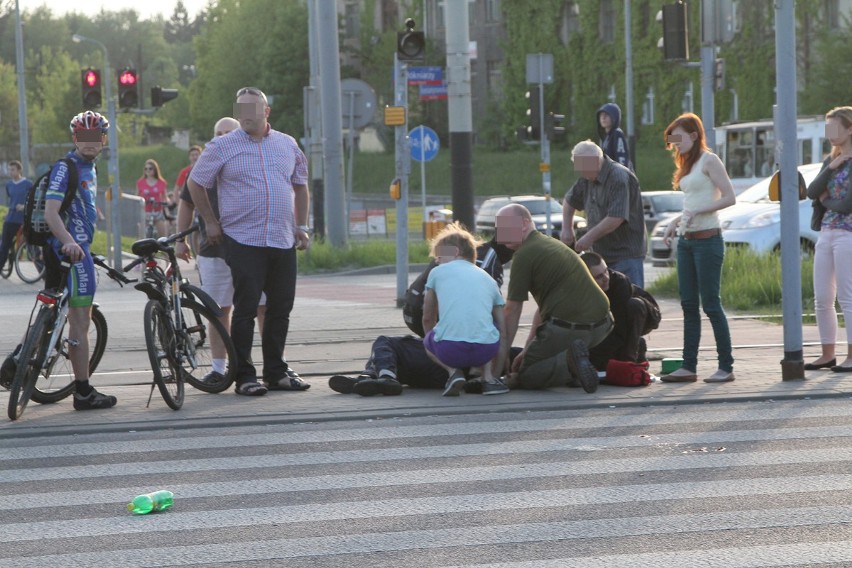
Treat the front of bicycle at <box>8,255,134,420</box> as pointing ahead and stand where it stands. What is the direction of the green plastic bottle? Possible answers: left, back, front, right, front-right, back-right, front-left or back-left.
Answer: back-right

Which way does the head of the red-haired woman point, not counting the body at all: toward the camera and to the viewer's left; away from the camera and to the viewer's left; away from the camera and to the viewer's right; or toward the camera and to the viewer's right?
toward the camera and to the viewer's left

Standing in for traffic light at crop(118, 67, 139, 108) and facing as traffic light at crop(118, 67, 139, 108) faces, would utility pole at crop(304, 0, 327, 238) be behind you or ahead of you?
behind

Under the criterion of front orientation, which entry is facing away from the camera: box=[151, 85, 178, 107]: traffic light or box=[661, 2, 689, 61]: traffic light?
box=[661, 2, 689, 61]: traffic light

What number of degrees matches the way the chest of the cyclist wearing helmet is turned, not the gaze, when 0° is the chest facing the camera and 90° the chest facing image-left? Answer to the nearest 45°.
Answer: approximately 315°

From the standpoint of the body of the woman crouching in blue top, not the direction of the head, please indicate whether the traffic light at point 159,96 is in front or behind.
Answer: in front

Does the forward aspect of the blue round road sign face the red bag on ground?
yes

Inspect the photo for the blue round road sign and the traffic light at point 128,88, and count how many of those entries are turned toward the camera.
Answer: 2

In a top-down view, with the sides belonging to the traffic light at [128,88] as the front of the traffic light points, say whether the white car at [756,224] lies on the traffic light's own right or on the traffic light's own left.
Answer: on the traffic light's own left

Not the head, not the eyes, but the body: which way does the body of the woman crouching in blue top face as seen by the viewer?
away from the camera
